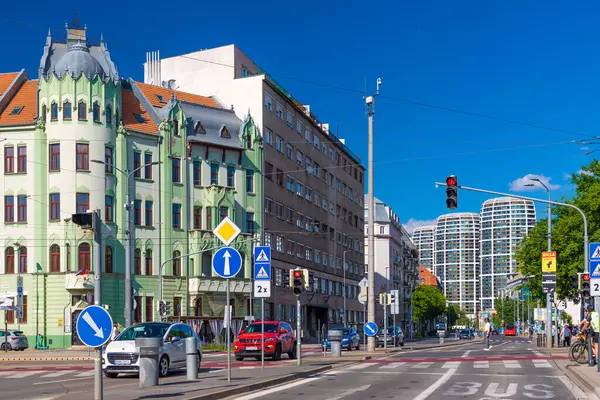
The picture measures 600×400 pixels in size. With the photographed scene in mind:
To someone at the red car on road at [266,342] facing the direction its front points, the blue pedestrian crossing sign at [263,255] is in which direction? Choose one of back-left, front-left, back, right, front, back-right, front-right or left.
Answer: front-left

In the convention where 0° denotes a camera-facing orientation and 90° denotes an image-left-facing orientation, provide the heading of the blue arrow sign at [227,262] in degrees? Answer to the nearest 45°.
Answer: approximately 0°

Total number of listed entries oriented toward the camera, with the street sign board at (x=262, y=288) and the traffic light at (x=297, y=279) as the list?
2

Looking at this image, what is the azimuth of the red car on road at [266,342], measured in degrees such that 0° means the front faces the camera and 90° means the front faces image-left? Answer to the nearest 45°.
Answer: approximately 45°

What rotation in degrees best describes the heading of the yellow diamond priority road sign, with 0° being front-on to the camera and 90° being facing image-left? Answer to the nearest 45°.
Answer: approximately 0°
